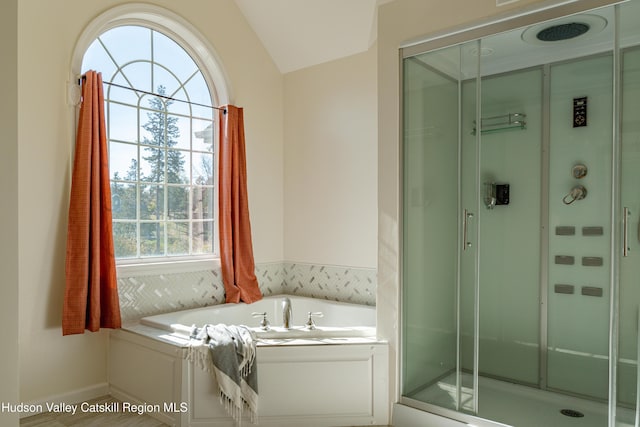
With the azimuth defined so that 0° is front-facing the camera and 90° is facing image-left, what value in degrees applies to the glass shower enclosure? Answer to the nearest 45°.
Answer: approximately 45°

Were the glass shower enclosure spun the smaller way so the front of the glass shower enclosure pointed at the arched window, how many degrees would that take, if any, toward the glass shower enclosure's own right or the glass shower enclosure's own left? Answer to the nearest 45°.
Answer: approximately 45° to the glass shower enclosure's own right
